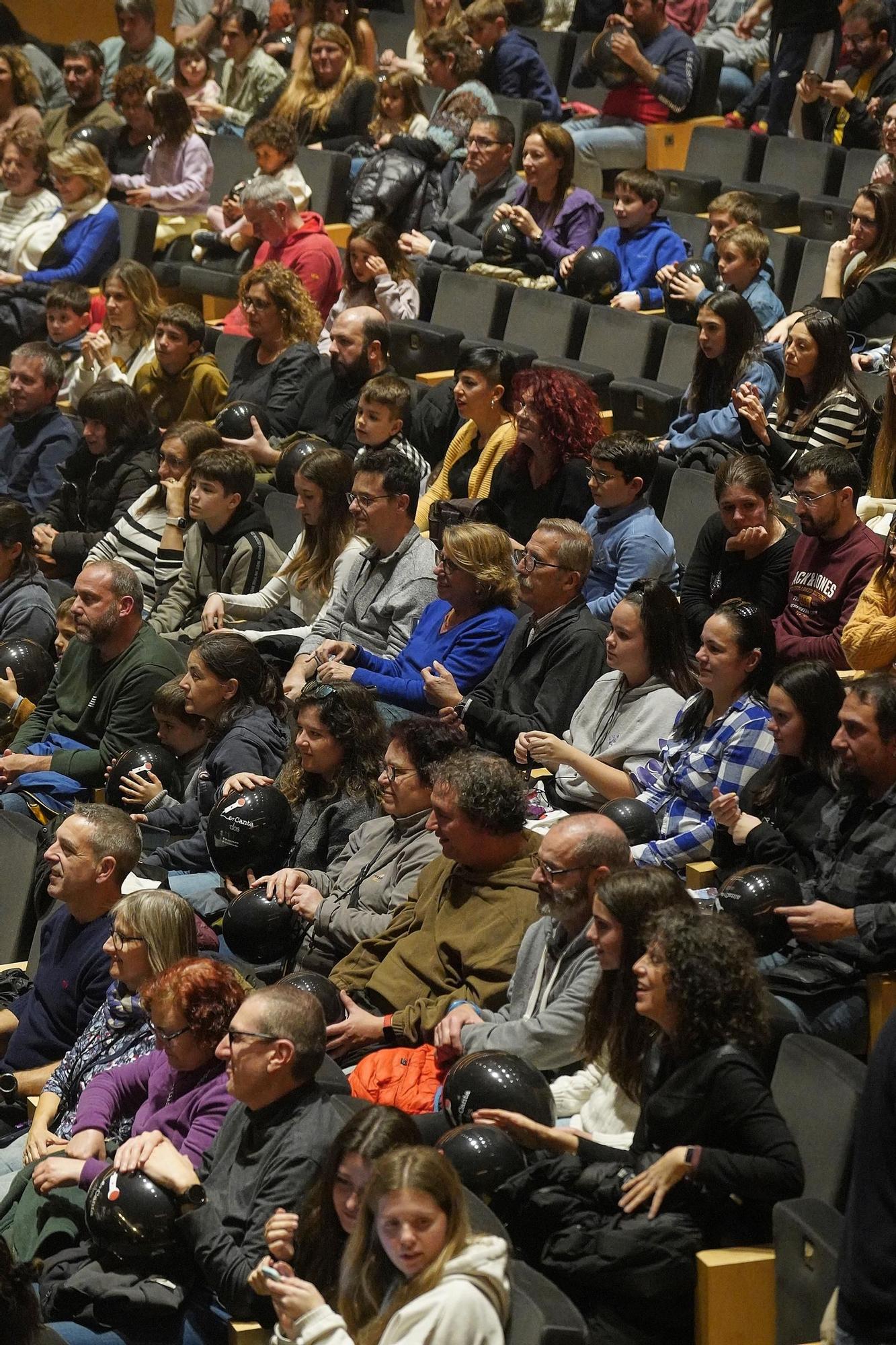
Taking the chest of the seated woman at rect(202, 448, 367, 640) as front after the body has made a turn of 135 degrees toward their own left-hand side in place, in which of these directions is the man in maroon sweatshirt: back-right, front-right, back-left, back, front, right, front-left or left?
front-right

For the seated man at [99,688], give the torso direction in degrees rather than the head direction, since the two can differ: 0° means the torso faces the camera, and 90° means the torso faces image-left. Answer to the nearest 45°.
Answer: approximately 45°

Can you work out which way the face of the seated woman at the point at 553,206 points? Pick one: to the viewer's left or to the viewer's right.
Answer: to the viewer's left

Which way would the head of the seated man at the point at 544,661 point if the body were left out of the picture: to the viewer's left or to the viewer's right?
to the viewer's left

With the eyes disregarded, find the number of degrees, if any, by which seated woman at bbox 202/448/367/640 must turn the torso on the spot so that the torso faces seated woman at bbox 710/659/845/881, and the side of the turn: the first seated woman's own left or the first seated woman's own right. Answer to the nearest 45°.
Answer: approximately 90° to the first seated woman's own left

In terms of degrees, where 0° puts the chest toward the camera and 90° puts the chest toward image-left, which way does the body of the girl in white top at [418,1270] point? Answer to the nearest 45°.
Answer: approximately 45°

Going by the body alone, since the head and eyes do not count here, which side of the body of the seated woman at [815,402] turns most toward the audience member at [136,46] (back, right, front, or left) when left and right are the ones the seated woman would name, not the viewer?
right

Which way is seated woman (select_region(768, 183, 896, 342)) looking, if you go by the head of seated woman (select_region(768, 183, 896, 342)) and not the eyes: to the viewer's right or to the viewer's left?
to the viewer's left

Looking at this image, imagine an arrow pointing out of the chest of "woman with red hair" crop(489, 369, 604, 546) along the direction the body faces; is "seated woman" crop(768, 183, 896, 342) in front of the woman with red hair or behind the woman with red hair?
behind

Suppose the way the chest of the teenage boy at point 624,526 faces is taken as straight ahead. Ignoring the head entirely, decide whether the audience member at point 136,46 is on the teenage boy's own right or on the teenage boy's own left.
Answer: on the teenage boy's own right

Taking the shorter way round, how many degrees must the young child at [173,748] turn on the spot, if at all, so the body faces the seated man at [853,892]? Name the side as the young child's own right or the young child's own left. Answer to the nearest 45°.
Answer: approximately 90° to the young child's own left
